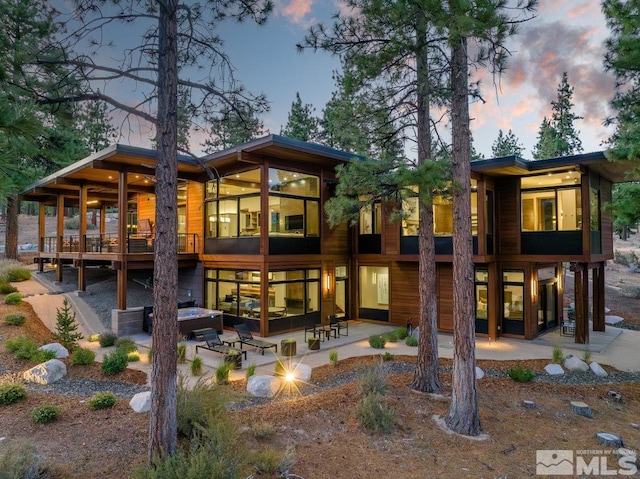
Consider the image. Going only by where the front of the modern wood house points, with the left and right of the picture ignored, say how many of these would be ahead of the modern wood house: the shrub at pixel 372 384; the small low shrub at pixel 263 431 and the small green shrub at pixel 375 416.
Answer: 3

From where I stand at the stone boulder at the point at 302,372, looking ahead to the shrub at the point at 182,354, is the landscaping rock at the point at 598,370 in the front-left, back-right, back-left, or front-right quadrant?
back-right

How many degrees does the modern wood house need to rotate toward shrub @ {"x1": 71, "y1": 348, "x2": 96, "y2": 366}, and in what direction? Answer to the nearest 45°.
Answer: approximately 45° to its right

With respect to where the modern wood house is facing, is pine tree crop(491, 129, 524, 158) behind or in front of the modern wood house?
behind

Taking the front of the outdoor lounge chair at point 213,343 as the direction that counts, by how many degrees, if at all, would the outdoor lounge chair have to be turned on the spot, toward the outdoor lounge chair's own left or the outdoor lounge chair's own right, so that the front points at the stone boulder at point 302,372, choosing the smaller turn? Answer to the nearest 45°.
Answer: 0° — it already faces it

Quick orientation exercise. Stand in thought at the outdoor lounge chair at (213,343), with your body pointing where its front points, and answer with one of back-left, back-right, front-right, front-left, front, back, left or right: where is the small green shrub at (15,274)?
back

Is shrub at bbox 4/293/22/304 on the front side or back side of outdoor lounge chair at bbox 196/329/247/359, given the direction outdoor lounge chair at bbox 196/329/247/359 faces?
on the back side

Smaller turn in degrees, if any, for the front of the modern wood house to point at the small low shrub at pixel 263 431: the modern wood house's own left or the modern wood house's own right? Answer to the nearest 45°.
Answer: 0° — it already faces it

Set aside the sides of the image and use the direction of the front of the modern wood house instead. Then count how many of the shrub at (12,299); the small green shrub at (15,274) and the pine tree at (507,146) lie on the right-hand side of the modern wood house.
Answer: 2

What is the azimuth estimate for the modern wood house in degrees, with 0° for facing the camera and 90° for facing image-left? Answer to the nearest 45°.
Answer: approximately 0°

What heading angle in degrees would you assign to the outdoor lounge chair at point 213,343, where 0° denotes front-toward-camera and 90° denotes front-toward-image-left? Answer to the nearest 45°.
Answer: approximately 315°

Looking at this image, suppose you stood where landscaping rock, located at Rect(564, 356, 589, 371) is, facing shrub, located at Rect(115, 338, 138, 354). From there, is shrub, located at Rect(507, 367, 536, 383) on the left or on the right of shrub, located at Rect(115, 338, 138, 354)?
left
